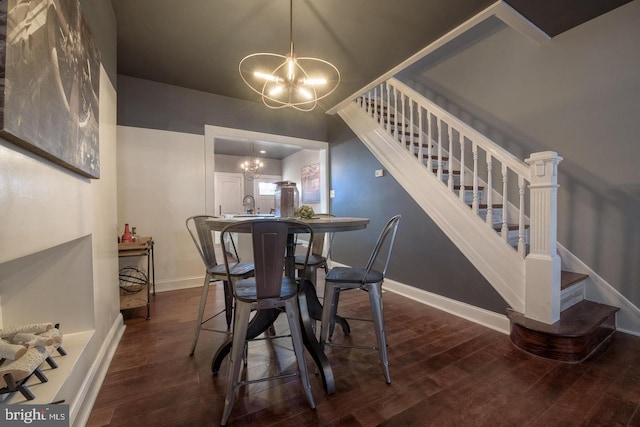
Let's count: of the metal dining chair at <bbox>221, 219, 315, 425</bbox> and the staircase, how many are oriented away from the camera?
1

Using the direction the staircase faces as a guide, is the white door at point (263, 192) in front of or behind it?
behind

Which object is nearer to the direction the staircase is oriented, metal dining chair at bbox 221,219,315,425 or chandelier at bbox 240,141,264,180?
the metal dining chair

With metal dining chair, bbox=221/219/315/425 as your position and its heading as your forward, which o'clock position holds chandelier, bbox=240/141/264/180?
The chandelier is roughly at 12 o'clock from the metal dining chair.

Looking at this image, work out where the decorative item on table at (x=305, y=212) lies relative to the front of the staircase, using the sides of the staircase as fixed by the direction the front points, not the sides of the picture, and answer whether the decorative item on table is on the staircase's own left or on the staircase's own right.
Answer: on the staircase's own right

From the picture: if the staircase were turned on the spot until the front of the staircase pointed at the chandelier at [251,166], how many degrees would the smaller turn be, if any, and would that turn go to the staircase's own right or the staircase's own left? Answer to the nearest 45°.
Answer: approximately 180°

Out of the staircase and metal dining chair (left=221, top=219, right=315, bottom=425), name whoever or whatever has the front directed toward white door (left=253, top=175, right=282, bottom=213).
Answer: the metal dining chair

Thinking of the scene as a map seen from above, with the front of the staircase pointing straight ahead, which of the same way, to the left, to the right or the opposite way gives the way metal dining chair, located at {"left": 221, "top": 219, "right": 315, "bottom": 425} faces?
the opposite way

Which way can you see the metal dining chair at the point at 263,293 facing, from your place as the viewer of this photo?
facing away from the viewer

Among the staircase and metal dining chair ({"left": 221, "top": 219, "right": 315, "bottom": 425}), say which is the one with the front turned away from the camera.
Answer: the metal dining chair

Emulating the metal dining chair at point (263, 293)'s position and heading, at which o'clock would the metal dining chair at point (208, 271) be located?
the metal dining chair at point (208, 271) is roughly at 11 o'clock from the metal dining chair at point (263, 293).

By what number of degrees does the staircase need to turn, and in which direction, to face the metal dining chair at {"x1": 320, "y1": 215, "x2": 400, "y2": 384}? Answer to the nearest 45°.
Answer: approximately 90° to its right

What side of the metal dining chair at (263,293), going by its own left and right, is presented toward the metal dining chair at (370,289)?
right

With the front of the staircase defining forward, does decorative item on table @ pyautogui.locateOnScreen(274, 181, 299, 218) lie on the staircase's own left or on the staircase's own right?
on the staircase's own right

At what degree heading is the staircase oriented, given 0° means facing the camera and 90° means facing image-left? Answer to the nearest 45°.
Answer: approximately 315°
